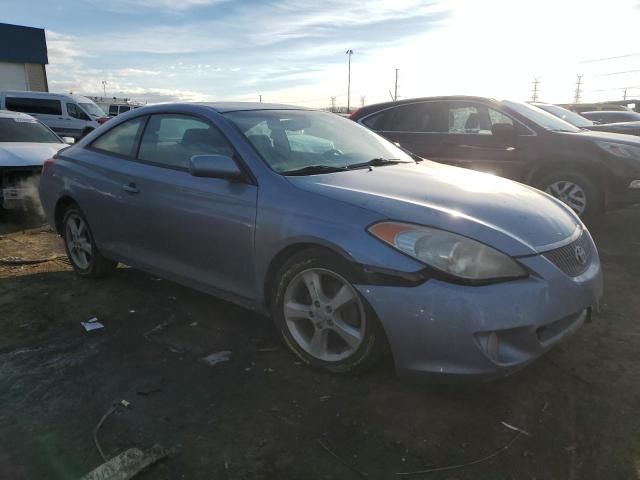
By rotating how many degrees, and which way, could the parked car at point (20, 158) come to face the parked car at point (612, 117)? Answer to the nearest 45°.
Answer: approximately 90° to its left

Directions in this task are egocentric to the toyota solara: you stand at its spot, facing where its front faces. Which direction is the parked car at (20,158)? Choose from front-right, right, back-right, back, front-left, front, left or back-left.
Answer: back

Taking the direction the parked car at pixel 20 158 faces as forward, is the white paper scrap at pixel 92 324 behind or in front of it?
in front

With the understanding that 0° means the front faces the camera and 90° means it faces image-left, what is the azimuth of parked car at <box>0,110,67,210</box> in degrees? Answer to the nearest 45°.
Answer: approximately 0°

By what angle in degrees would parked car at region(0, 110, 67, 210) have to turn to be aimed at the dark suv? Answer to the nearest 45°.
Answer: approximately 45° to its left

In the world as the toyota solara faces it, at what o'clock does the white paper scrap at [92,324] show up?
The white paper scrap is roughly at 5 o'clock from the toyota solara.

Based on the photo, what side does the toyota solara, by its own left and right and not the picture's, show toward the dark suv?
left

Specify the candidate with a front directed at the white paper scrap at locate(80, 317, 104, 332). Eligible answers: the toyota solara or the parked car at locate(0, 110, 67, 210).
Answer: the parked car

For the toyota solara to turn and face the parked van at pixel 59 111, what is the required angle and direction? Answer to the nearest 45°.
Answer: approximately 180°

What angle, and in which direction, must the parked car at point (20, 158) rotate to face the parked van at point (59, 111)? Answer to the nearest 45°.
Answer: approximately 180°
